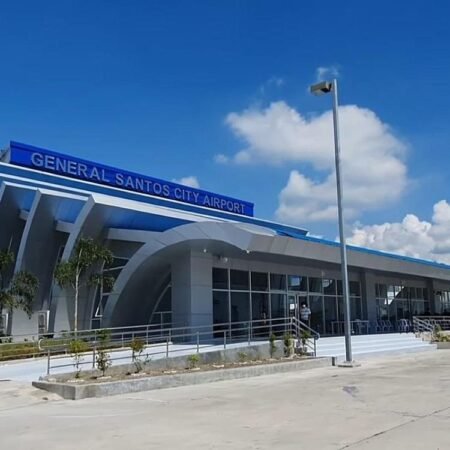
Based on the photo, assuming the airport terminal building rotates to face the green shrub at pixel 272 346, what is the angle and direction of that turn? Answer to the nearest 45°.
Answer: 0° — it already faces it

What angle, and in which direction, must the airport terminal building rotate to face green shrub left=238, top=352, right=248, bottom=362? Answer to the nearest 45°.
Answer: approximately 45° to its right

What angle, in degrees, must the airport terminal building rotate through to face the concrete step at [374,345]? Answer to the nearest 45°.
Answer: approximately 45° to its left

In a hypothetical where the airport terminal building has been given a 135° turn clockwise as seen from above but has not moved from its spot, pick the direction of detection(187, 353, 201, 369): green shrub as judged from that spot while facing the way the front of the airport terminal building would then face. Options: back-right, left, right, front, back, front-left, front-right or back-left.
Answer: left

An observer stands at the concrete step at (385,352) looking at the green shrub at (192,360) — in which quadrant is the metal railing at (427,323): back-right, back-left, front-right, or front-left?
back-right

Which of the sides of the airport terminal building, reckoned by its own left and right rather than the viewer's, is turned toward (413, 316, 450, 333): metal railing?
left

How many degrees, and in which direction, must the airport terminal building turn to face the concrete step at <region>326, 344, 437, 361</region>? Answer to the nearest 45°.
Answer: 0° — it already faces it

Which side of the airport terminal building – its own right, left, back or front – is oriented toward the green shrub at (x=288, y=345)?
front

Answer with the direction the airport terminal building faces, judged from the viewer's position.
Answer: facing the viewer and to the right of the viewer
